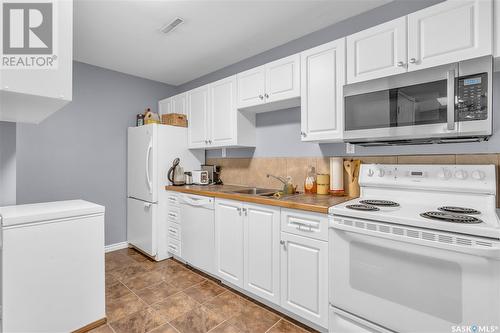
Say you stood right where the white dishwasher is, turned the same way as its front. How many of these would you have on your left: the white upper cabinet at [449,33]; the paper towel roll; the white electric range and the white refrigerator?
3

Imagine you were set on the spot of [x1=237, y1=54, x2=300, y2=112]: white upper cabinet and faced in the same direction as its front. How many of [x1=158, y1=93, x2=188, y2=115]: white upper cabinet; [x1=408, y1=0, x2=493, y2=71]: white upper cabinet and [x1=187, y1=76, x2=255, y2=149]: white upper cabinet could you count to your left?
1

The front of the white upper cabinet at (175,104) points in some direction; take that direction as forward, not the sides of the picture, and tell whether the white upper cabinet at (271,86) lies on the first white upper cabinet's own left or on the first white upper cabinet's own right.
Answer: on the first white upper cabinet's own left

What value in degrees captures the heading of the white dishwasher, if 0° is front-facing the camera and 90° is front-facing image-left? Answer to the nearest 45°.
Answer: approximately 45°

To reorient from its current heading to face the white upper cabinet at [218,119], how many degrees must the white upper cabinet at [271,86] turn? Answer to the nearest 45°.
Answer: approximately 90° to its right

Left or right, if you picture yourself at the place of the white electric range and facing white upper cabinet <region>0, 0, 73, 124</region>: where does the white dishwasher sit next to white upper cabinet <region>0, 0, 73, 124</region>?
right

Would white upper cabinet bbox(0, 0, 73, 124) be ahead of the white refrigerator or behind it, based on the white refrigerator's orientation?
ahead

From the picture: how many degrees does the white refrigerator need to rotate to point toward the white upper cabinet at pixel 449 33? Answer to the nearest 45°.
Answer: approximately 90° to its left

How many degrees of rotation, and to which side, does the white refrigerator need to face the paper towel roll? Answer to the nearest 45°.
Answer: approximately 90° to its left
